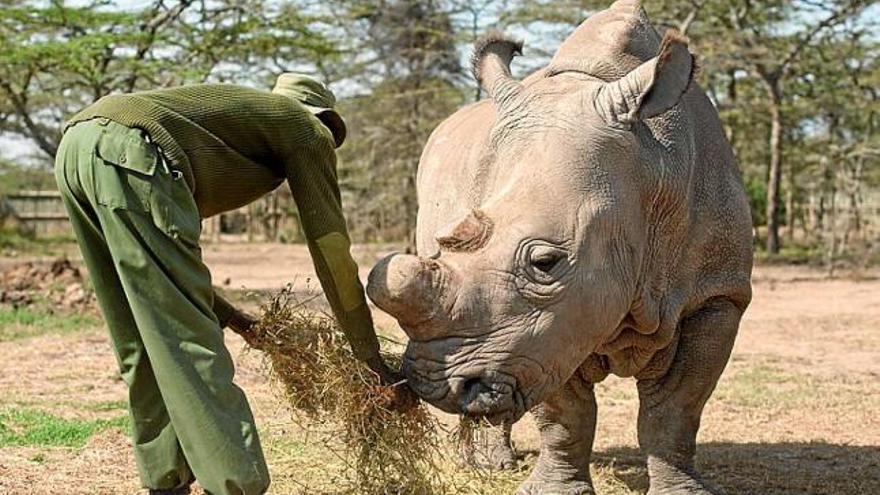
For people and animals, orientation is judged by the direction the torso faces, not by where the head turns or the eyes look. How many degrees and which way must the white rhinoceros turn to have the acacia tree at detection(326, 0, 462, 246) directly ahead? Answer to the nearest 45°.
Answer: approximately 180°

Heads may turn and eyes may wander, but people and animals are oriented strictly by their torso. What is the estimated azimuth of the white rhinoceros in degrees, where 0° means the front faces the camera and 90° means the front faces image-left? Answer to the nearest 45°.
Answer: approximately 0°

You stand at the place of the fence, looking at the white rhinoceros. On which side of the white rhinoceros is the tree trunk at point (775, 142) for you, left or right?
left

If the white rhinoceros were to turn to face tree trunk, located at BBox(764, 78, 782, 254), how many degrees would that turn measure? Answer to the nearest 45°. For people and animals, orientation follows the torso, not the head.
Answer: approximately 180°

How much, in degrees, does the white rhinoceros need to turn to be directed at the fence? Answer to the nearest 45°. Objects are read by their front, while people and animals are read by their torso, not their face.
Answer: approximately 135° to its right

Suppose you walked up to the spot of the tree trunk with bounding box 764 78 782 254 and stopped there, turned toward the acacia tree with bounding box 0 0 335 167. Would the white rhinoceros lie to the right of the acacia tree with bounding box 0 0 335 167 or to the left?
left

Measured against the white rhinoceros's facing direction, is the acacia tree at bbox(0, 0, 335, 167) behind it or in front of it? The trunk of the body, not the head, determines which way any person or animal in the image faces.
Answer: behind
